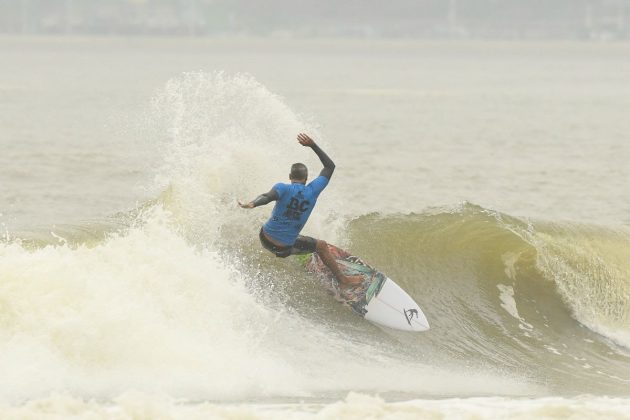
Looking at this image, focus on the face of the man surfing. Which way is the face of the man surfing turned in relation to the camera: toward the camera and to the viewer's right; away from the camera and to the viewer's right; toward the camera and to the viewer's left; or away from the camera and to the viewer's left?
away from the camera and to the viewer's left

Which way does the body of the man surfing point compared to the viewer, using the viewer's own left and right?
facing away from the viewer and to the right of the viewer
